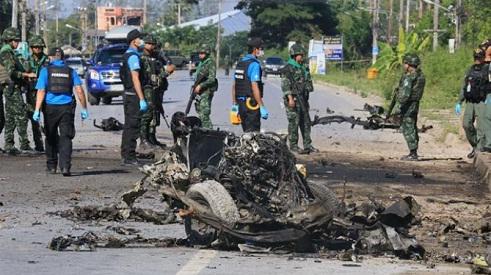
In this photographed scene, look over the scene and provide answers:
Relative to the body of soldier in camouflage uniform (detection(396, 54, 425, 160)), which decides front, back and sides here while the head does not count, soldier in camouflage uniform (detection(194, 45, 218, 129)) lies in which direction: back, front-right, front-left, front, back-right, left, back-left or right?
front

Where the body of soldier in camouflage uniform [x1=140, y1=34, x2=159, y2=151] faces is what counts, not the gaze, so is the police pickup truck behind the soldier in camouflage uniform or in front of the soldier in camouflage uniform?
behind

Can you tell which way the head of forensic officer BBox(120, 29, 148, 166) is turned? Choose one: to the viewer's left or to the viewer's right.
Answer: to the viewer's right

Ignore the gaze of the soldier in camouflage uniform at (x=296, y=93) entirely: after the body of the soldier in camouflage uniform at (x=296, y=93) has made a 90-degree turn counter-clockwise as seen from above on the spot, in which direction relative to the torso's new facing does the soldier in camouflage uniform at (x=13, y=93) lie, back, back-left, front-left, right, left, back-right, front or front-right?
back-left

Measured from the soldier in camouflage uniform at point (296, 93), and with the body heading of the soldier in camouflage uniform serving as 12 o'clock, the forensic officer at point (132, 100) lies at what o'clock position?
The forensic officer is roughly at 3 o'clock from the soldier in camouflage uniform.

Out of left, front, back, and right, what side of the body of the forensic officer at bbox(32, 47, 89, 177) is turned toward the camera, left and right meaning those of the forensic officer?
back

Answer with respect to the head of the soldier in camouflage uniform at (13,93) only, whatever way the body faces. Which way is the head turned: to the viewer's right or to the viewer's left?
to the viewer's right

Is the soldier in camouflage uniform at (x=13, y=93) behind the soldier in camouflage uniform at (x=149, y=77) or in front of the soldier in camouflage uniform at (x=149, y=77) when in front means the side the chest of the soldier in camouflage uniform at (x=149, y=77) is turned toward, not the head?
behind
